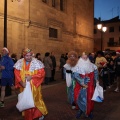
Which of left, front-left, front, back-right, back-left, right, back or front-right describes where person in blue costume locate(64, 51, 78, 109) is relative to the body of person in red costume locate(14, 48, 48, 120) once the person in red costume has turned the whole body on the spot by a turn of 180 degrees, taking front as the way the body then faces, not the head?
front-right

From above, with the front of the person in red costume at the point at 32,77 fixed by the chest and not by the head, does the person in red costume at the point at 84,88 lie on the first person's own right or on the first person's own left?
on the first person's own left

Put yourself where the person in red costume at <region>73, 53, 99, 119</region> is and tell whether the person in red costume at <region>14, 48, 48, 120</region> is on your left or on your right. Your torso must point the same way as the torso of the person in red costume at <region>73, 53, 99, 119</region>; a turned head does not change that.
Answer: on your right

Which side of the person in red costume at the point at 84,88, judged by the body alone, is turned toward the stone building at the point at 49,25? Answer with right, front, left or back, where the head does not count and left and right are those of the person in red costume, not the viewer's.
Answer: back

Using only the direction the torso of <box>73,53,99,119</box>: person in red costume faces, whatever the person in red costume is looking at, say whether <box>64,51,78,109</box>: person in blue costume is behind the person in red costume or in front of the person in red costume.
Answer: behind

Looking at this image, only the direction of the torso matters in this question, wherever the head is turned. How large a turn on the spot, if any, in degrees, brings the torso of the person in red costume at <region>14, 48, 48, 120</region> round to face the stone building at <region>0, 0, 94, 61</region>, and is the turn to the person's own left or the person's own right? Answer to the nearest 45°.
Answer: approximately 180°

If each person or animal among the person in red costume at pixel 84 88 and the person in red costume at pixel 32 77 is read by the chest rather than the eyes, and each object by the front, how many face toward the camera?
2

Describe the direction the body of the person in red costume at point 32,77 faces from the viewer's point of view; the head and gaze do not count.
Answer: toward the camera
